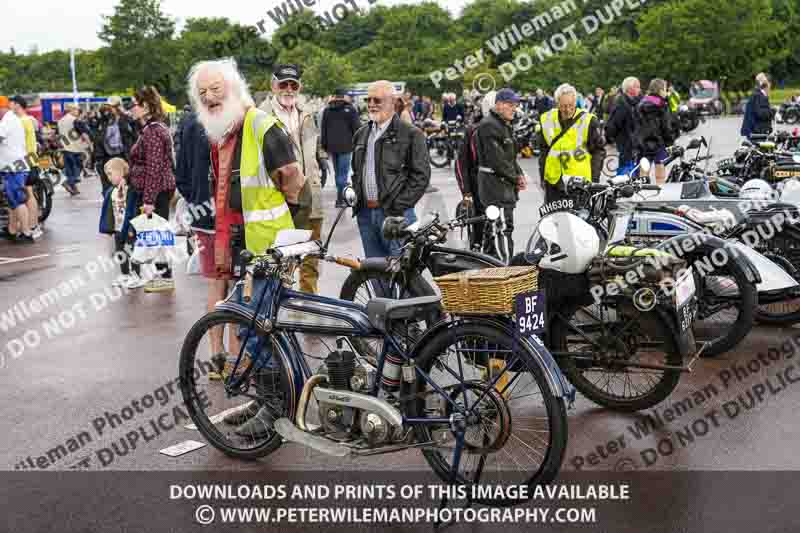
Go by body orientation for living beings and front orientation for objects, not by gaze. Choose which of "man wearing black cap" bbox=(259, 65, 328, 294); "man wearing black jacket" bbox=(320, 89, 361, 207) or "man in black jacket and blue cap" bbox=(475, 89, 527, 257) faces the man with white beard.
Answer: "man wearing black cap" bbox=(259, 65, 328, 294)

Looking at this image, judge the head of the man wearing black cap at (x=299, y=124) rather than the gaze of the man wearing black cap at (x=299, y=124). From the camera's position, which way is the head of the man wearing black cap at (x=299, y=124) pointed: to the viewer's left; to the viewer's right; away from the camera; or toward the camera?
toward the camera

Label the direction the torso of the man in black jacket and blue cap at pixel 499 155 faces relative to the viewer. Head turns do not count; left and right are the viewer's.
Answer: facing to the right of the viewer

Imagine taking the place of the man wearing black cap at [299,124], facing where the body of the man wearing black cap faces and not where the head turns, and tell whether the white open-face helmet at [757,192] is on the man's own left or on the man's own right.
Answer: on the man's own left

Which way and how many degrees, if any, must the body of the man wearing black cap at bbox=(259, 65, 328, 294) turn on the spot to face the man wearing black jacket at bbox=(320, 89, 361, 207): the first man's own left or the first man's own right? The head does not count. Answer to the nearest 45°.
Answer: approximately 180°

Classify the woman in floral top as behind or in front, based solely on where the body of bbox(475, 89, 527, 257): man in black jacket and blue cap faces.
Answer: behind

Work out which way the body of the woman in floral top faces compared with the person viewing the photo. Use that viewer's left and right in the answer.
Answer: facing to the left of the viewer

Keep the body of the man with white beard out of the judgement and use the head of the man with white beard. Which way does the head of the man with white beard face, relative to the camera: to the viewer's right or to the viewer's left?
to the viewer's left

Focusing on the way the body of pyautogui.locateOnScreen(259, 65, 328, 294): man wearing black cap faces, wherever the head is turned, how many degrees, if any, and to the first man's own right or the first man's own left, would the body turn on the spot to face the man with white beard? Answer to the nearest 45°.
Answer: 0° — they already face them

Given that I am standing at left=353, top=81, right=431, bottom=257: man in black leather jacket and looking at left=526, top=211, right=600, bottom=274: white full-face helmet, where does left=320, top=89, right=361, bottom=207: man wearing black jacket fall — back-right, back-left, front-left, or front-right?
back-left

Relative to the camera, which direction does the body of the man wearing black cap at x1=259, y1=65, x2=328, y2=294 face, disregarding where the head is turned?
toward the camera
